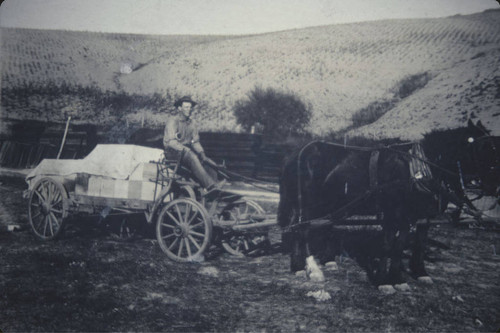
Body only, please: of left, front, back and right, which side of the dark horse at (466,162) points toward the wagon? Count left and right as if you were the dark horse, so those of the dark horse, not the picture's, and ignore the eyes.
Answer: back

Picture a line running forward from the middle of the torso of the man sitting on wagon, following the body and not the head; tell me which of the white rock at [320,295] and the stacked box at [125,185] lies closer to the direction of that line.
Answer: the white rock

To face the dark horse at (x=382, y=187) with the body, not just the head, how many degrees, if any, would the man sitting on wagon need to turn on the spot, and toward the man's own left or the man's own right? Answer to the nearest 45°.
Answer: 0° — they already face it

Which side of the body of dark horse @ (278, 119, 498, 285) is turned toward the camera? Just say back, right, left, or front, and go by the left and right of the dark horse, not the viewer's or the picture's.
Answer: right

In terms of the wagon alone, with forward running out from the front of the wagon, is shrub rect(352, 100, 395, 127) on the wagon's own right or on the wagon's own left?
on the wagon's own left

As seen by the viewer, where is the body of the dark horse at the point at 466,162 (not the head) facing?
to the viewer's right

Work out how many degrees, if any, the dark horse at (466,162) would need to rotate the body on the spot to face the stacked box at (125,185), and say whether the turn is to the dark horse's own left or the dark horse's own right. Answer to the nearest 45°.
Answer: approximately 180°

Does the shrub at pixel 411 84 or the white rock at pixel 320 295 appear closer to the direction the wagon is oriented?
the white rock
